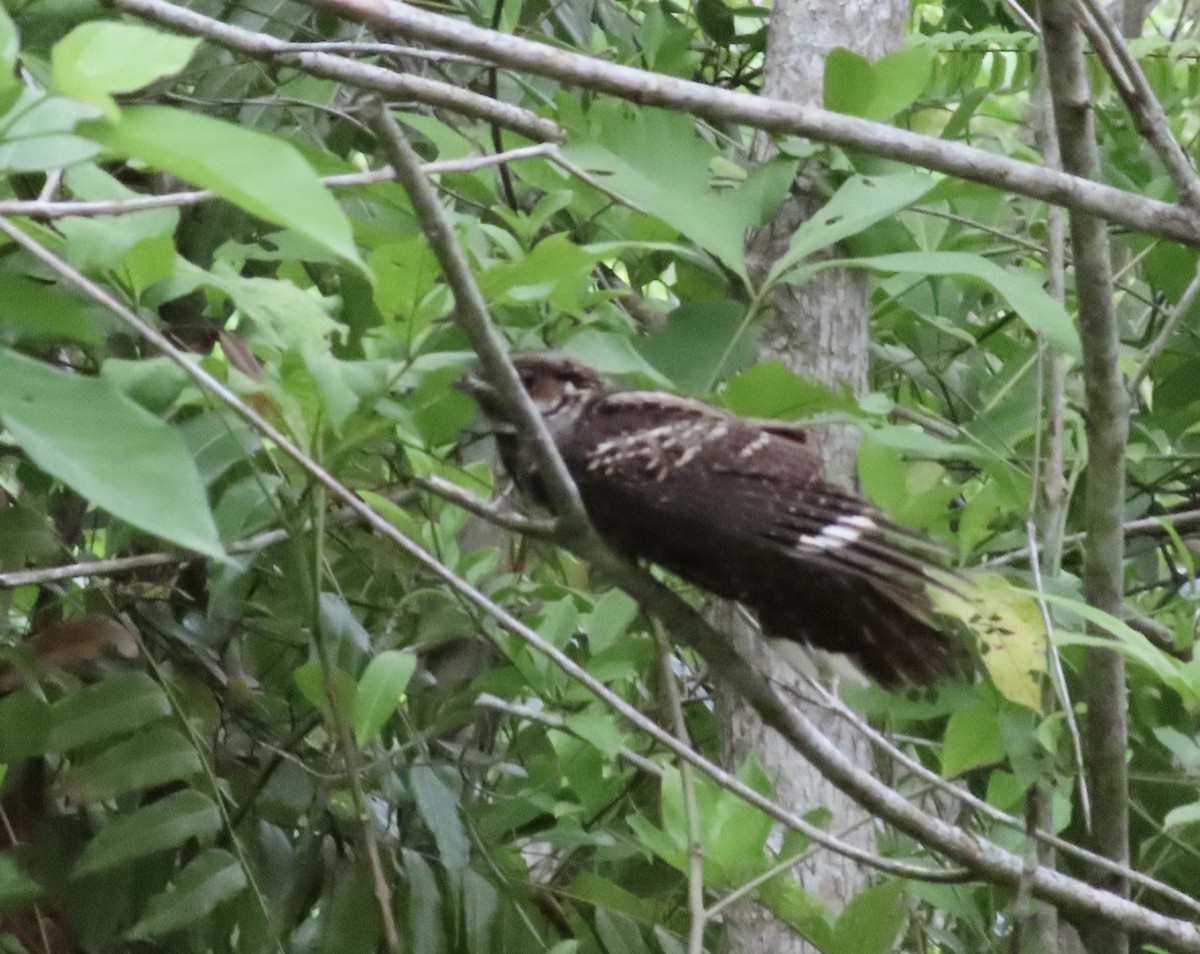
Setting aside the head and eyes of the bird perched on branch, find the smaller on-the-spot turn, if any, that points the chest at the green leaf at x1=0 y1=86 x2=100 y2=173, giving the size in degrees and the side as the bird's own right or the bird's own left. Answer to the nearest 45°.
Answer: approximately 45° to the bird's own left

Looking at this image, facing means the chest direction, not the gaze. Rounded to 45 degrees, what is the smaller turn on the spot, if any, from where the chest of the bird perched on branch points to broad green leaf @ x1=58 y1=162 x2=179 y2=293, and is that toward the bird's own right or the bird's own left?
approximately 45° to the bird's own left

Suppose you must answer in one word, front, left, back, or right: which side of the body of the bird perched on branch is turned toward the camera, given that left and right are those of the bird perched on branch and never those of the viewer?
left
